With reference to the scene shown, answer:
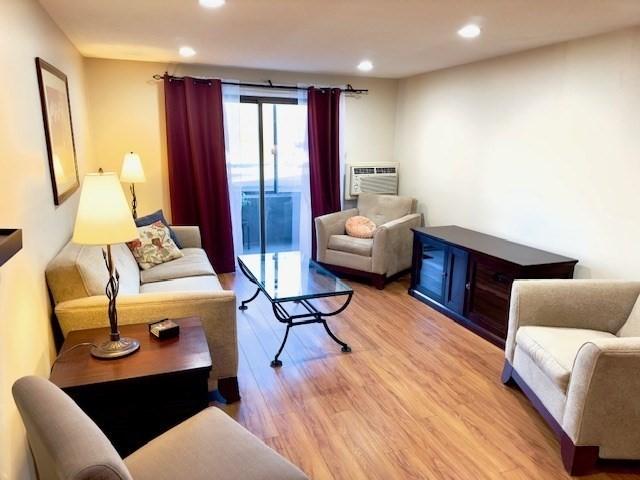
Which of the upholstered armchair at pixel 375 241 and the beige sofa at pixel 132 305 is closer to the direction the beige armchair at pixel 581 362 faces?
the beige sofa

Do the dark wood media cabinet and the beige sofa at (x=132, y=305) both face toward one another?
yes

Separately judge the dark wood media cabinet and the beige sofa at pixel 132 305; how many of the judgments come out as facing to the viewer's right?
1

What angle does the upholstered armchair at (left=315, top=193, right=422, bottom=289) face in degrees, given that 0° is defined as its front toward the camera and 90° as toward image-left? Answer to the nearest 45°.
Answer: approximately 45°

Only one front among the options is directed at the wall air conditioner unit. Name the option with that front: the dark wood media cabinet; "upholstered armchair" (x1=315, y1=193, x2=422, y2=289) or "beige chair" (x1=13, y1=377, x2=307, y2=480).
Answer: the beige chair

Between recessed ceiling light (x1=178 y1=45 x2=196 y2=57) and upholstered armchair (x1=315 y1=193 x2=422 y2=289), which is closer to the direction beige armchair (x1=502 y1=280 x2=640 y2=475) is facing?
the recessed ceiling light

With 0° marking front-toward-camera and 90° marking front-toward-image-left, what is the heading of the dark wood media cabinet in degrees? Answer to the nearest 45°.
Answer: approximately 45°

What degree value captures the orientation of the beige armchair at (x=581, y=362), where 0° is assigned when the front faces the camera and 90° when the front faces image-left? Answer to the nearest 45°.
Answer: approximately 45°

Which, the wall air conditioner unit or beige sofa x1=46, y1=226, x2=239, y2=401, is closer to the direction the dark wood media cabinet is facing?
the beige sofa

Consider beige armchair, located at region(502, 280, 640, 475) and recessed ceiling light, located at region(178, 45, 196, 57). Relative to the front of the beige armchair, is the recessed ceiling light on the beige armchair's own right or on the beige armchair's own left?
on the beige armchair's own right

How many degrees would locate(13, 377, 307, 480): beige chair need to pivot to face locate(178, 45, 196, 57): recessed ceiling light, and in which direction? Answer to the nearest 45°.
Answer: approximately 45° to its left

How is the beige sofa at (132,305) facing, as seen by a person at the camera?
facing to the right of the viewer
